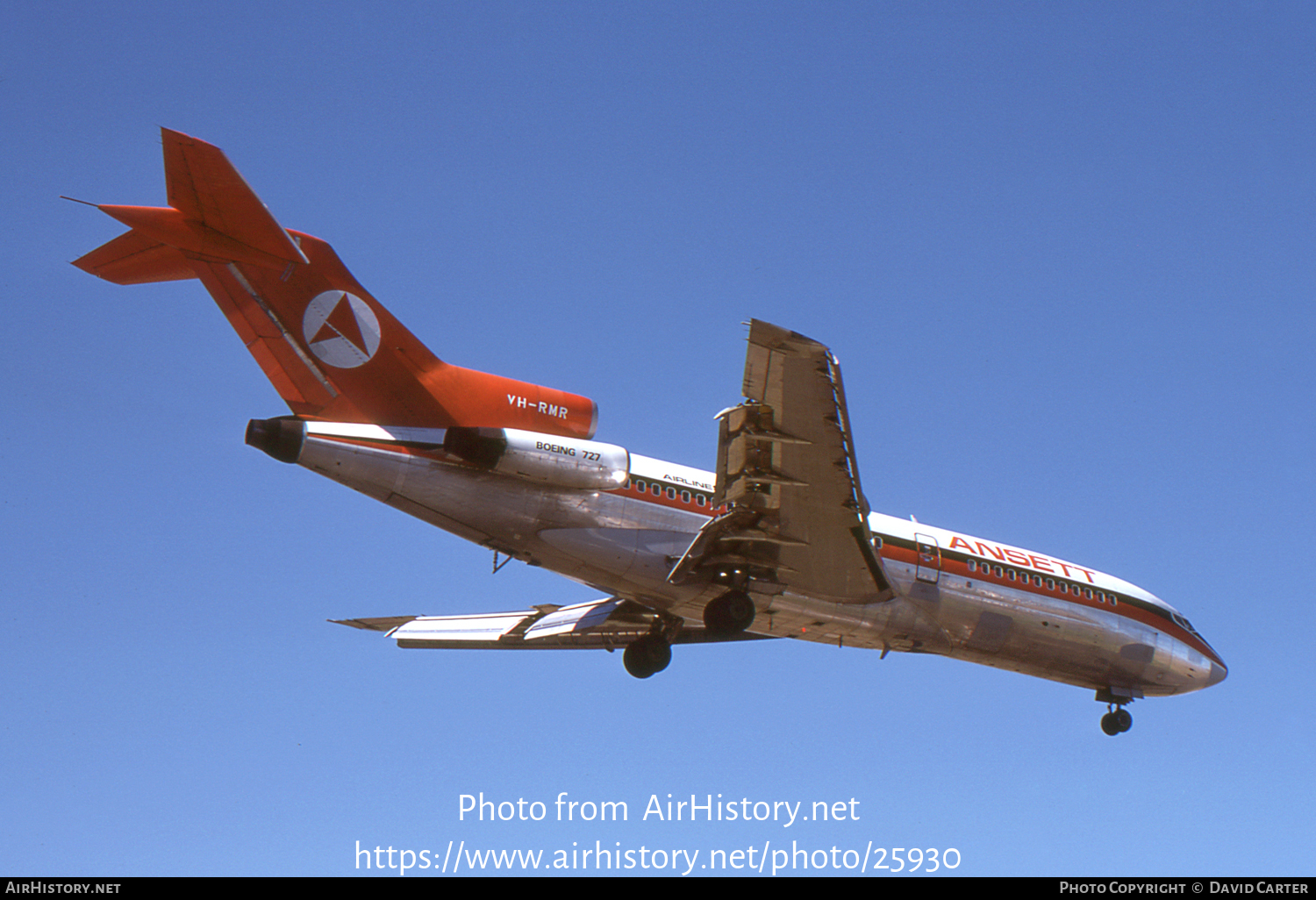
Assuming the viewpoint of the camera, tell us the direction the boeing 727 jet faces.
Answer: facing away from the viewer and to the right of the viewer
